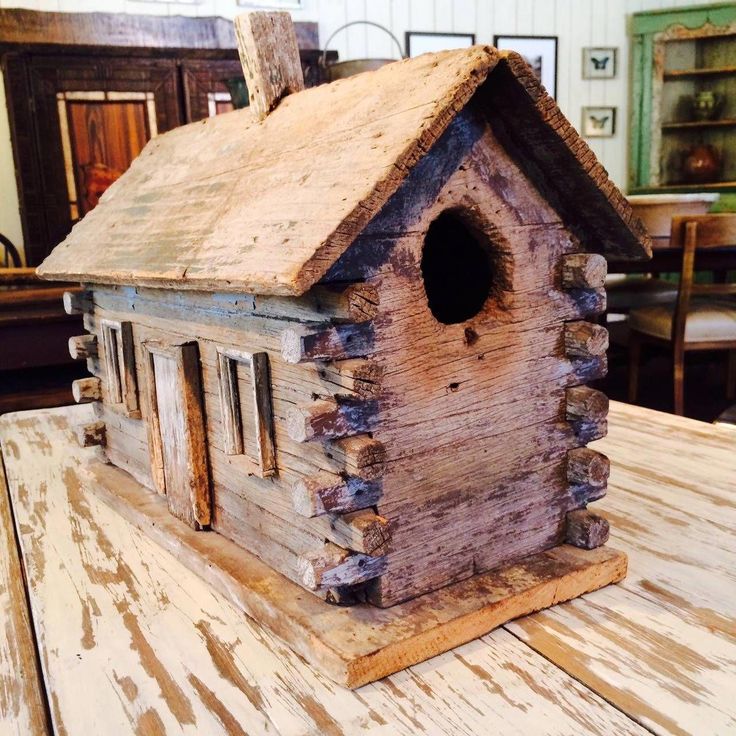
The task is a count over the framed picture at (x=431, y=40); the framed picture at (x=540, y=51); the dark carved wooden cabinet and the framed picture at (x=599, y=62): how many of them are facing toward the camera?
4

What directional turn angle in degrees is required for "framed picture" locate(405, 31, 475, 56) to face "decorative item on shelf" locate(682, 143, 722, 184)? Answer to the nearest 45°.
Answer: approximately 90° to its left

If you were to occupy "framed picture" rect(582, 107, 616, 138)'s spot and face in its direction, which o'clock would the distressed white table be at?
The distressed white table is roughly at 12 o'clock from the framed picture.

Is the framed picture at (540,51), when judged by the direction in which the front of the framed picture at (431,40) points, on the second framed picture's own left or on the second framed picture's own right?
on the second framed picture's own left

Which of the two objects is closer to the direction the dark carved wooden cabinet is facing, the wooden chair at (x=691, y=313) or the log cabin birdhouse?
the log cabin birdhouse

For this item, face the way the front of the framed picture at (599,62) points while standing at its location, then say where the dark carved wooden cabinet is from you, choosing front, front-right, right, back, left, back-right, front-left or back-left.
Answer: front-right

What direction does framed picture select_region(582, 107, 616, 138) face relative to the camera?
toward the camera

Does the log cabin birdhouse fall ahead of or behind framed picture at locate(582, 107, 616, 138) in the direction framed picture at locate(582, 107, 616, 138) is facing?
ahead

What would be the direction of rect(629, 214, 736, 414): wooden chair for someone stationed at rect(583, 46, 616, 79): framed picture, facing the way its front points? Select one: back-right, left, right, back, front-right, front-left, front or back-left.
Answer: front

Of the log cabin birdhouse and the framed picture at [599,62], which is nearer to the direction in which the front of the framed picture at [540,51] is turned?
the log cabin birdhouse

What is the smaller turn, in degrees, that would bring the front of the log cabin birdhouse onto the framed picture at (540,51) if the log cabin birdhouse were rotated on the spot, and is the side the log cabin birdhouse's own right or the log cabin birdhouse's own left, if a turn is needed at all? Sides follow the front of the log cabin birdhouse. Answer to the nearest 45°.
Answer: approximately 135° to the log cabin birdhouse's own left

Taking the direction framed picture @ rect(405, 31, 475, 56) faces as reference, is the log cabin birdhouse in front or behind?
in front

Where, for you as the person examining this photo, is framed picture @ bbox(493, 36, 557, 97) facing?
facing the viewer

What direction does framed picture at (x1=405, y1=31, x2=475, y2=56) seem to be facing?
toward the camera

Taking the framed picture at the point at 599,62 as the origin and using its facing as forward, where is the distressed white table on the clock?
The distressed white table is roughly at 12 o'clock from the framed picture.

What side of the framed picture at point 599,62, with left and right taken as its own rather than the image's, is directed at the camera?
front

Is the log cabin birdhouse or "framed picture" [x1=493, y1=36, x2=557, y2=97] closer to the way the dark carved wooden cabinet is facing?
the log cabin birdhouse
